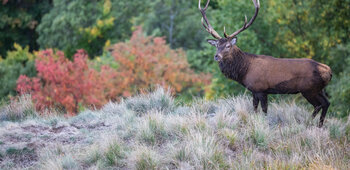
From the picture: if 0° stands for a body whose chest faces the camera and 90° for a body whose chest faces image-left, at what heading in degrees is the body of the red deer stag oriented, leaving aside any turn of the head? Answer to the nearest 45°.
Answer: approximately 90°

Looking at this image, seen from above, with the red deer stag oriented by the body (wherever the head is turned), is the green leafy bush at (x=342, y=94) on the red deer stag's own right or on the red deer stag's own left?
on the red deer stag's own right

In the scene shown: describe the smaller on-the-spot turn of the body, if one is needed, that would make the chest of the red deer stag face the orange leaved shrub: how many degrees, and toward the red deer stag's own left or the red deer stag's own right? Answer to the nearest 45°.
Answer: approximately 45° to the red deer stag's own right

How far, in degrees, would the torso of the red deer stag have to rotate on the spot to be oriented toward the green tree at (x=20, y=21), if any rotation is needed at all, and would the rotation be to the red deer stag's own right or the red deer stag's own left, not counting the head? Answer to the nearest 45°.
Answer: approximately 45° to the red deer stag's own right

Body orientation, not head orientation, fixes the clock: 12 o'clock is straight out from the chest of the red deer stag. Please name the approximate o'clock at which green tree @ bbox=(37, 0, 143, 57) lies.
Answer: The green tree is roughly at 2 o'clock from the red deer stag.

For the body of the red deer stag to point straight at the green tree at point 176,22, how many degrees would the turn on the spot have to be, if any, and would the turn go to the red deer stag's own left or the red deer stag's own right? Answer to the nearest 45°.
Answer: approximately 90° to the red deer stag's own right

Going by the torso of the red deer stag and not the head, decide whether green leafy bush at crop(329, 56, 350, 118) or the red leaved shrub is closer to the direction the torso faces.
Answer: the red leaved shrub
